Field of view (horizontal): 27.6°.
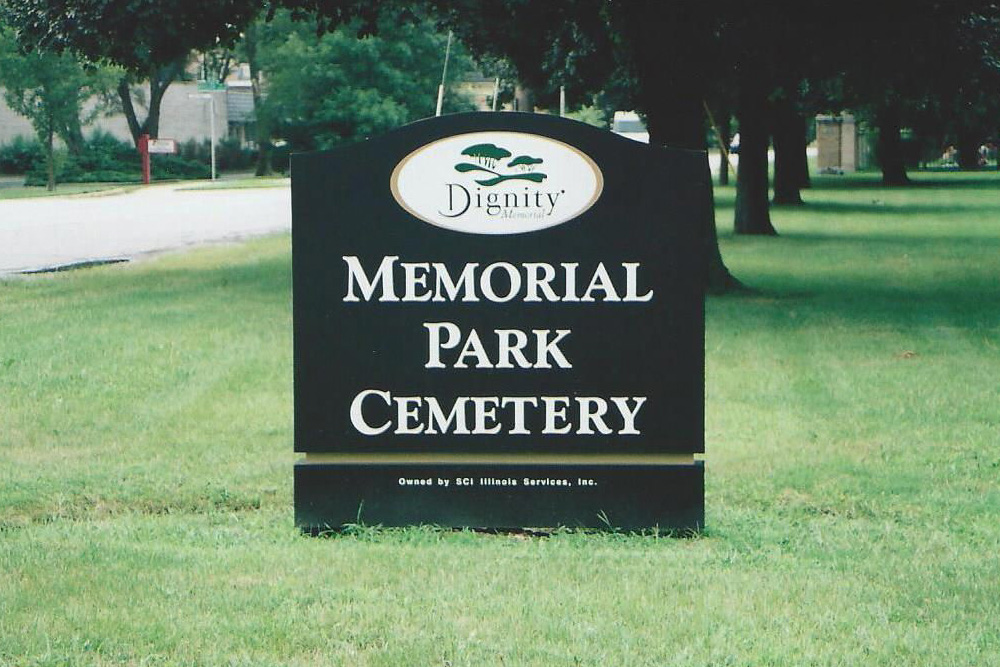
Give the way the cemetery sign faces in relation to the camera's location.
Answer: facing the viewer

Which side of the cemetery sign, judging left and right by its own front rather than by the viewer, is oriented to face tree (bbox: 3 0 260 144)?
back

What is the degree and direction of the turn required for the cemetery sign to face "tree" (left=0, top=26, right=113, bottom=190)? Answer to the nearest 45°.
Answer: approximately 180°
